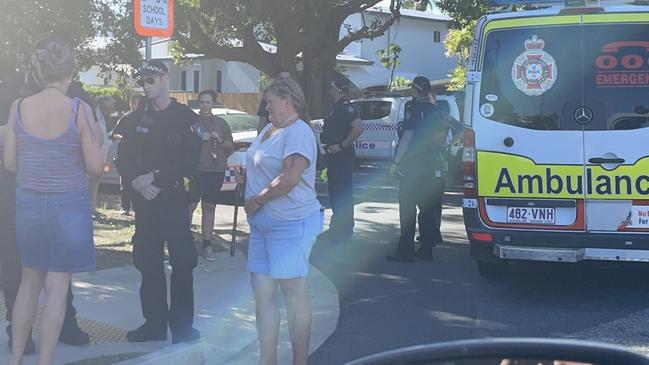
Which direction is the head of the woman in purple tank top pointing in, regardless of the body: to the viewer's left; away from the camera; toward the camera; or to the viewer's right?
away from the camera

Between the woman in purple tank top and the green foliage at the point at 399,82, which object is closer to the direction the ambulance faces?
the green foliage

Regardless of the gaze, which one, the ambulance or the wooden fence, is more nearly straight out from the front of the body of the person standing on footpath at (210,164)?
the ambulance

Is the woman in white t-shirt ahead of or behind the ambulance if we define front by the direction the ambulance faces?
behind

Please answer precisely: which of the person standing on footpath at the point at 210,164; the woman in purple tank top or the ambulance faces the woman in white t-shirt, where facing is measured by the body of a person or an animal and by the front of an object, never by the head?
the person standing on footpath

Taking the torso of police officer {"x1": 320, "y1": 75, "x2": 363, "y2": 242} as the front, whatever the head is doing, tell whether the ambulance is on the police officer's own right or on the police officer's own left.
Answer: on the police officer's own left

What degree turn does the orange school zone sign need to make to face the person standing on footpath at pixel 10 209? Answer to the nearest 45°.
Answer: approximately 45° to its right

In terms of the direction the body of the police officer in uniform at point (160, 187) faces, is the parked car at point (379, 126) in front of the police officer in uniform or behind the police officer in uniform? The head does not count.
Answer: behind

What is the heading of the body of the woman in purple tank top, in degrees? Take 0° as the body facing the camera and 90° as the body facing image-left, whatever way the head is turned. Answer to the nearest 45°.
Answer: approximately 180°

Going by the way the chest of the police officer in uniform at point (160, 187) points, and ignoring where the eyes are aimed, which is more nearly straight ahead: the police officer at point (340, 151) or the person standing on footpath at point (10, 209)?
the person standing on footpath

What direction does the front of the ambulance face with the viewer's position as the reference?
facing away from the viewer

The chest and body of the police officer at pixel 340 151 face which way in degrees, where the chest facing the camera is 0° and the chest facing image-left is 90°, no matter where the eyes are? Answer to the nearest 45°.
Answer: approximately 90°
